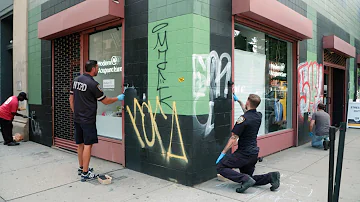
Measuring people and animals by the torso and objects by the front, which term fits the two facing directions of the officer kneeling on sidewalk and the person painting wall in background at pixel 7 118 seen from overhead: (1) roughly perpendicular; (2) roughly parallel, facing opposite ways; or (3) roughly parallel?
roughly perpendicular

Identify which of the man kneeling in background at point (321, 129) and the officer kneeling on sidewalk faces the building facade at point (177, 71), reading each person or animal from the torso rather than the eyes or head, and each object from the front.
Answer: the officer kneeling on sidewalk

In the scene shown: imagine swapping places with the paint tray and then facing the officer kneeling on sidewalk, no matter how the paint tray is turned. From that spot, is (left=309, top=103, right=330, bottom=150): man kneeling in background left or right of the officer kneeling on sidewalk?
left

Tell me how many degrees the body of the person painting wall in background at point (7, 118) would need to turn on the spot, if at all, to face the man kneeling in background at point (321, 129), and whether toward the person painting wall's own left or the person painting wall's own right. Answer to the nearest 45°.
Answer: approximately 45° to the person painting wall's own right

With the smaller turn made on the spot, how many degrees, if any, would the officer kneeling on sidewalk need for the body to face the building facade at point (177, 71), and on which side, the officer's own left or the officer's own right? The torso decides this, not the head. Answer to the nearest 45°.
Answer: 0° — they already face it

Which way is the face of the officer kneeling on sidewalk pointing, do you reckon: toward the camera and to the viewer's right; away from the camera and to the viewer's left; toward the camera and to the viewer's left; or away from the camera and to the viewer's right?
away from the camera and to the viewer's left

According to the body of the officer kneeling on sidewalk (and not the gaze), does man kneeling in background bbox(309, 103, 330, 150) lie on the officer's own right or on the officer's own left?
on the officer's own right

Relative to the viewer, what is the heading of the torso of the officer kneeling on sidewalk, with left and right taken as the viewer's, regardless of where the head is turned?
facing away from the viewer and to the left of the viewer

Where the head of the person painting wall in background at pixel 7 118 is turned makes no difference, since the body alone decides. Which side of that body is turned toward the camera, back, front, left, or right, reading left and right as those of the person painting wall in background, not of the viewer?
right

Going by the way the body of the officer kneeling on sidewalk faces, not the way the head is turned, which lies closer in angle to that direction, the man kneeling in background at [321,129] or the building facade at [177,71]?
the building facade
